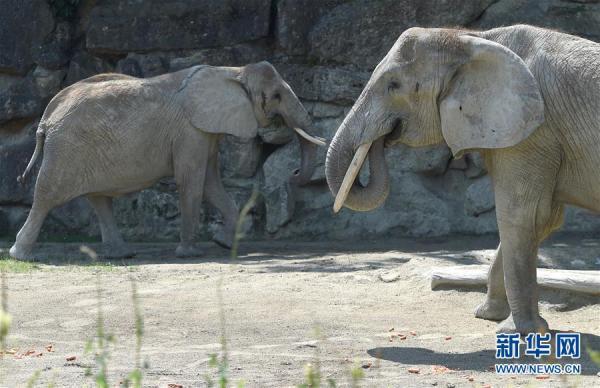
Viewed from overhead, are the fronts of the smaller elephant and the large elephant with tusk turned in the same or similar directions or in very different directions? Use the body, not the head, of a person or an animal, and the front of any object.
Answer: very different directions

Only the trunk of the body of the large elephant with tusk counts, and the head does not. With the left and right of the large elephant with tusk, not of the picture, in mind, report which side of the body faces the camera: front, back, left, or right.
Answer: left

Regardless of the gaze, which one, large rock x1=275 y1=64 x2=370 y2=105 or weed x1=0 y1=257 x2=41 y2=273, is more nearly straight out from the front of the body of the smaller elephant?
the large rock

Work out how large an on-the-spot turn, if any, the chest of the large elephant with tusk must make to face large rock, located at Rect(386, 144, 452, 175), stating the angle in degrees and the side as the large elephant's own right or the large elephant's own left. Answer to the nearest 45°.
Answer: approximately 90° to the large elephant's own right

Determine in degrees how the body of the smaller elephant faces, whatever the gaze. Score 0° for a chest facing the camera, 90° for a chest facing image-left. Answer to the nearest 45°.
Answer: approximately 270°

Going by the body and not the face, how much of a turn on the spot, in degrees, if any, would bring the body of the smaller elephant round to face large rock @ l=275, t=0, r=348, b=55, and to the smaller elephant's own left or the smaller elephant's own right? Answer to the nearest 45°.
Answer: approximately 45° to the smaller elephant's own left

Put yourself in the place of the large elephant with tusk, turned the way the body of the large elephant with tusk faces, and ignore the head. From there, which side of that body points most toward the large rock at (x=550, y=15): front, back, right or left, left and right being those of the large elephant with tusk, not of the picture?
right

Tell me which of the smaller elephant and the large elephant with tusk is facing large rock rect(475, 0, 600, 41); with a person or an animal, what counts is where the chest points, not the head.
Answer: the smaller elephant

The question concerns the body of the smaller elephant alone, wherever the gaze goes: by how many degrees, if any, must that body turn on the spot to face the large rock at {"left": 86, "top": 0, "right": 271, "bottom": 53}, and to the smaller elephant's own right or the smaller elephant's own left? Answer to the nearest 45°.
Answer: approximately 90° to the smaller elephant's own left

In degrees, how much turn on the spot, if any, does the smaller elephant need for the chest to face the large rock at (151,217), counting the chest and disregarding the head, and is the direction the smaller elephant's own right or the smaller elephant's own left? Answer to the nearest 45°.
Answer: approximately 90° to the smaller elephant's own left

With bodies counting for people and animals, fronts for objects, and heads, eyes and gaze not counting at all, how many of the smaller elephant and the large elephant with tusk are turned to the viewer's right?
1
